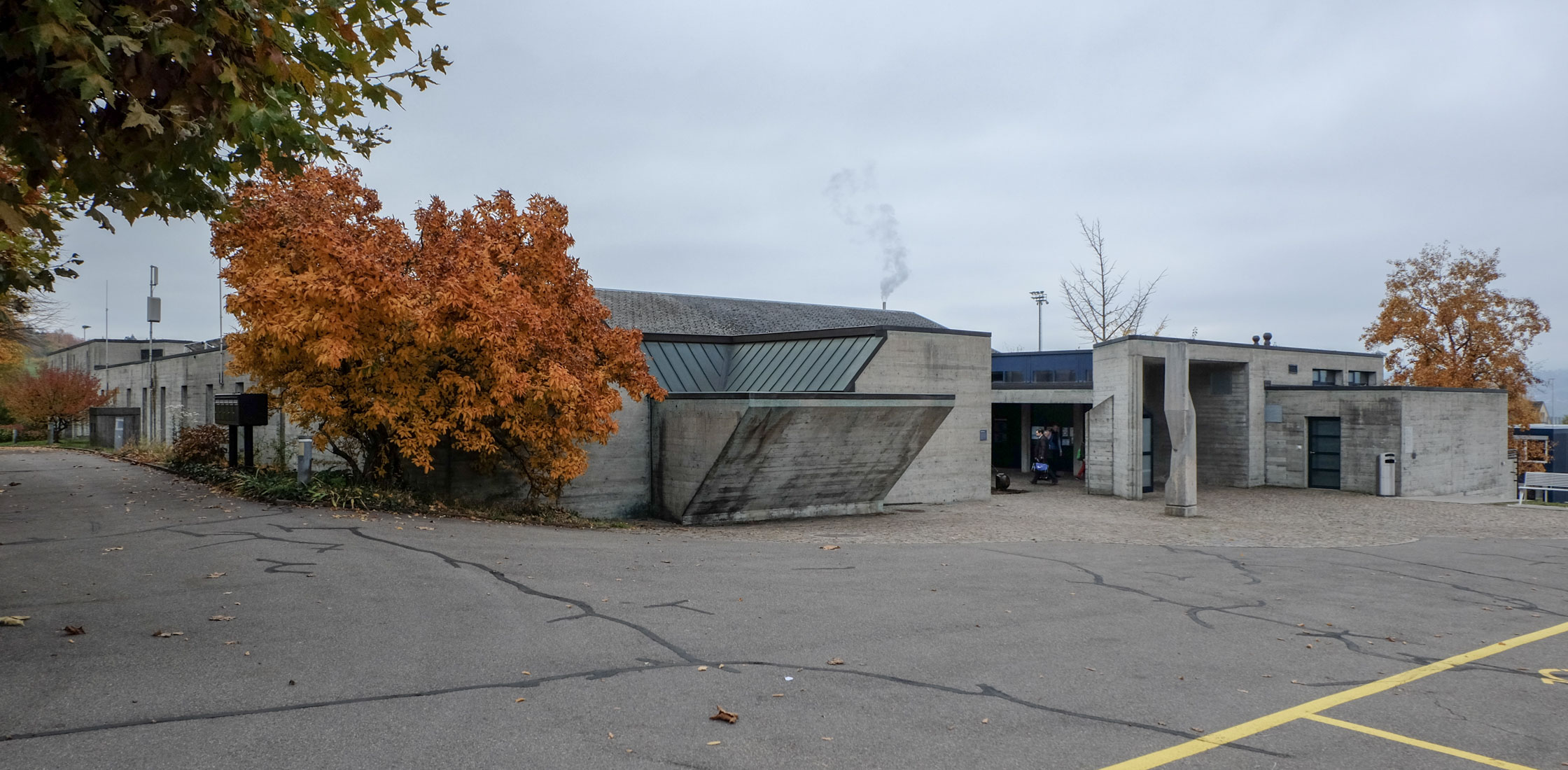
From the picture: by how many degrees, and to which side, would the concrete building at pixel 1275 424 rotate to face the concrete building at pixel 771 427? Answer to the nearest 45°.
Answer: approximately 45° to its right

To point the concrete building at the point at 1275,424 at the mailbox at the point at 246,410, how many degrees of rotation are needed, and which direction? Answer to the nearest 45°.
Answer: approximately 45° to its right

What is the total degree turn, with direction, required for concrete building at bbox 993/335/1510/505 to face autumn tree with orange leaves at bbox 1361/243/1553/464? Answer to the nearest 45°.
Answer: approximately 135° to its left

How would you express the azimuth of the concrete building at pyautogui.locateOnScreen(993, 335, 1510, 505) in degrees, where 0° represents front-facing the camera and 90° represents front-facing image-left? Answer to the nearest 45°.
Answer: approximately 0°

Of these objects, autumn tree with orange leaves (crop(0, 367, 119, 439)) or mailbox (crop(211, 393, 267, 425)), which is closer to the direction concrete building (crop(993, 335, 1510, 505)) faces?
the mailbox

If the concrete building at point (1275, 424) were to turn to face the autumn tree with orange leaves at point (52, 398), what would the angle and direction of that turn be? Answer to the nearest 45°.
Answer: approximately 90° to its right

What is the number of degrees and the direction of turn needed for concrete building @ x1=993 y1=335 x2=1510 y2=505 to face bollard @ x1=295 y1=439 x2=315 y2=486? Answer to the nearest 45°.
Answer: approximately 45° to its right

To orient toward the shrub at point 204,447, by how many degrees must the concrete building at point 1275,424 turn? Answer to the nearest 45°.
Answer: approximately 45° to its right
